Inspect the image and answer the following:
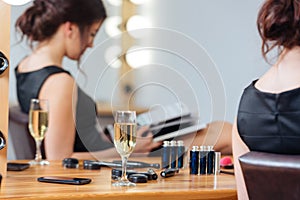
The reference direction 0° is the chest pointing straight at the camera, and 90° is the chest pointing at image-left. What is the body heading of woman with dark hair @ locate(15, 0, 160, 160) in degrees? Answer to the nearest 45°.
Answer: approximately 225°

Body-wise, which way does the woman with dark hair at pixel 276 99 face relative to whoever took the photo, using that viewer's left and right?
facing away from the viewer

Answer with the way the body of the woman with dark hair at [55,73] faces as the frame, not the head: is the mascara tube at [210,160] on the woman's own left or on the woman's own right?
on the woman's own right
